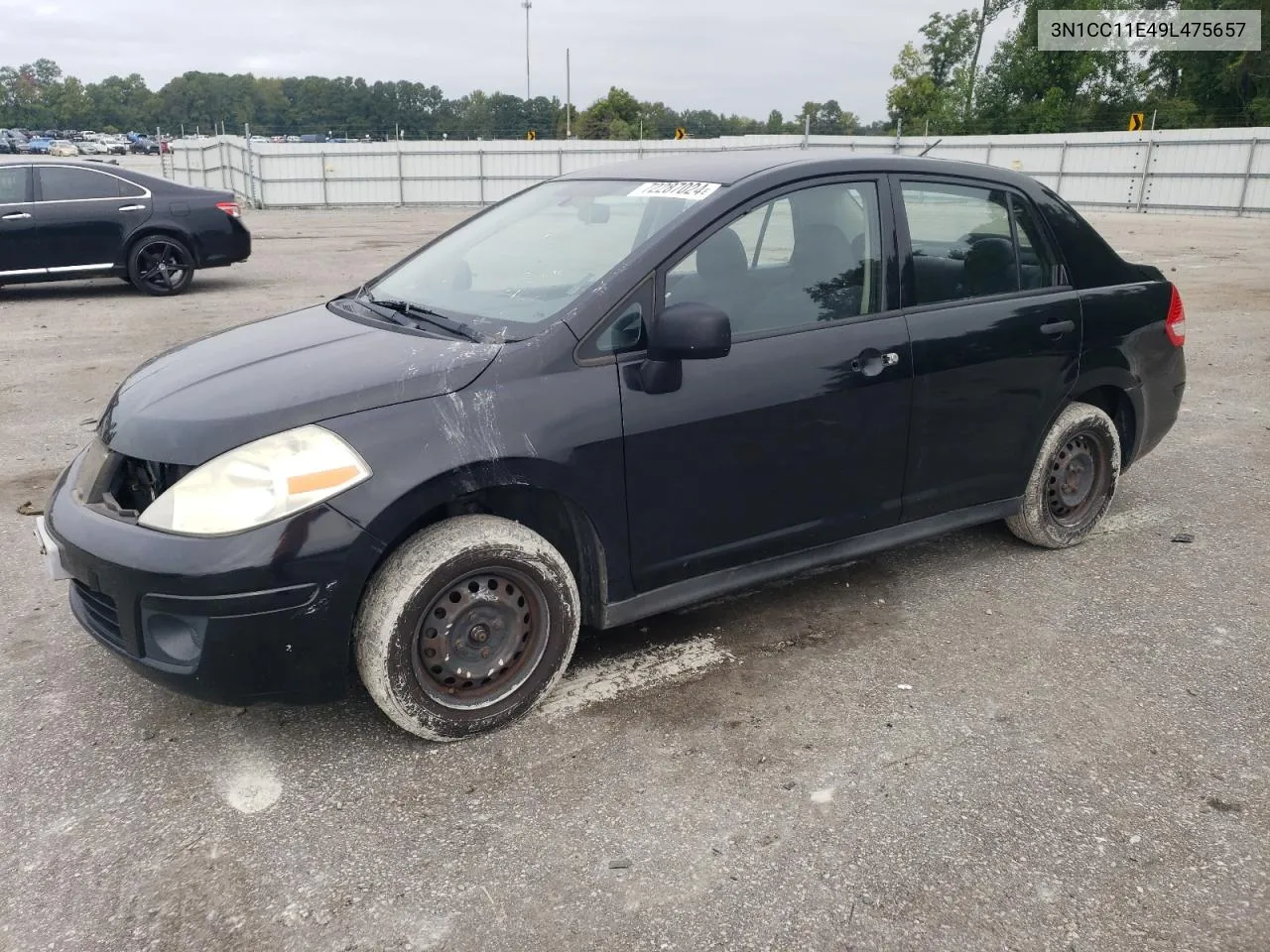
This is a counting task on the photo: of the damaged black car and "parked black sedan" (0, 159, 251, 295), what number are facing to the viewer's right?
0

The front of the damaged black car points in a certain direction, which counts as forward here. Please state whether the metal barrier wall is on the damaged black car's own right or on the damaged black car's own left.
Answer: on the damaged black car's own right

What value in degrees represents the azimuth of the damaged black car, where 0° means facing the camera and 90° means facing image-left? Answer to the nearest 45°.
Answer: approximately 45°

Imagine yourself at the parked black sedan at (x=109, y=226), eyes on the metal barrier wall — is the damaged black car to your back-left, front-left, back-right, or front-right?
back-right

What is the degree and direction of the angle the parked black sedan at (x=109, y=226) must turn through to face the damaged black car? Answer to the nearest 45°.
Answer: approximately 90° to its left

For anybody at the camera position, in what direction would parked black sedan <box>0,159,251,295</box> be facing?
facing to the left of the viewer

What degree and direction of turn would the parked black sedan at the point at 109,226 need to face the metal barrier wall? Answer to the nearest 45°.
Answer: approximately 135° to its right
